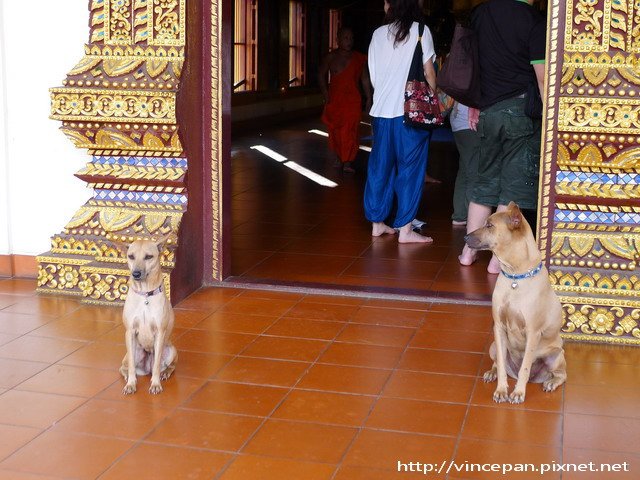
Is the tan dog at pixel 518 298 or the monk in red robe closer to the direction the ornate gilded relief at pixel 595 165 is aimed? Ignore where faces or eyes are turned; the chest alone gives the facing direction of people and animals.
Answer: the tan dog

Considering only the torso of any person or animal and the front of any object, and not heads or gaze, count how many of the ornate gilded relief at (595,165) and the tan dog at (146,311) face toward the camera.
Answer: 2

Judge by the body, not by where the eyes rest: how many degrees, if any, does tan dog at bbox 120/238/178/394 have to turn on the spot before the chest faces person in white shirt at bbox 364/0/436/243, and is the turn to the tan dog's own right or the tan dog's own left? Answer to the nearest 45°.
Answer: approximately 135° to the tan dog's own left

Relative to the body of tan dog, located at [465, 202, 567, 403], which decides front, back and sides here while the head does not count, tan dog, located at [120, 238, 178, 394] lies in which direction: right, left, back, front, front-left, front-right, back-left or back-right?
front-right

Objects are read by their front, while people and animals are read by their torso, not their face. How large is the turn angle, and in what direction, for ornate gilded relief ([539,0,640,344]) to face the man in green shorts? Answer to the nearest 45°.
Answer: approximately 135° to its right

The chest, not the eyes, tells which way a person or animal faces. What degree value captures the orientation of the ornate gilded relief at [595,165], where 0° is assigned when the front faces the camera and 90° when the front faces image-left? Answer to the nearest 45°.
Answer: approximately 0°
